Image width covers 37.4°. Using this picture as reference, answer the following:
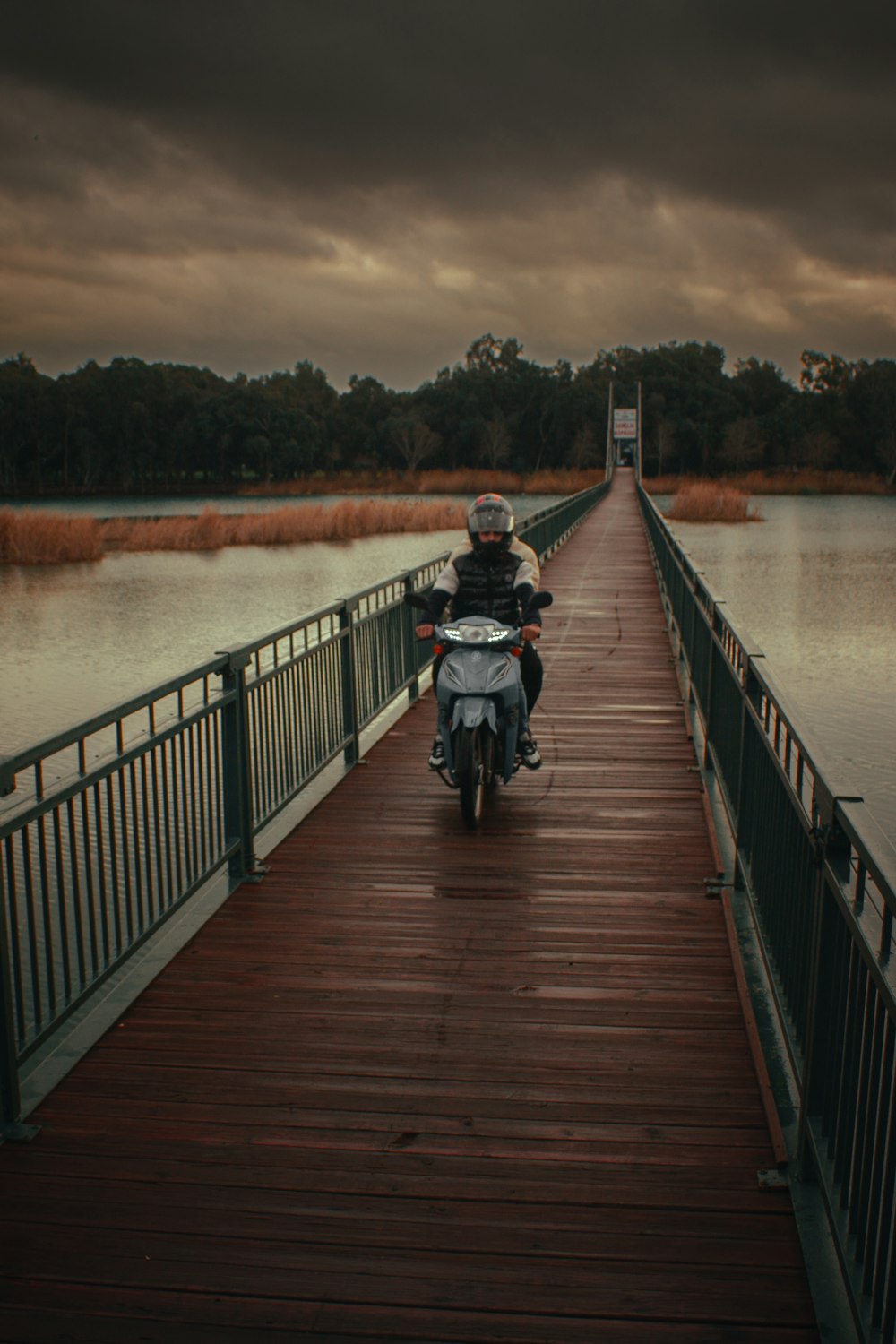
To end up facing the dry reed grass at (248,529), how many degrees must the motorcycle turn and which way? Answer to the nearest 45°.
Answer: approximately 180°

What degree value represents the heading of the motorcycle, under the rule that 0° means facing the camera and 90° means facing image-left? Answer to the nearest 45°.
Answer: approximately 0°

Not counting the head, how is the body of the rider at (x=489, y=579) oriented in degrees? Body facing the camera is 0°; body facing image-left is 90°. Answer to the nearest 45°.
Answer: approximately 0°

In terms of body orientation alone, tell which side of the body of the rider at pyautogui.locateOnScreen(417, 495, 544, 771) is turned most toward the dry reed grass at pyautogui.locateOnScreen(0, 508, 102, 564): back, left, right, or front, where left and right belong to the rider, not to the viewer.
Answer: back

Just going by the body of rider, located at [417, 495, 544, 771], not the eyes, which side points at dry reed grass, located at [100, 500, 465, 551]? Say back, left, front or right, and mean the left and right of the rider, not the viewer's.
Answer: back
